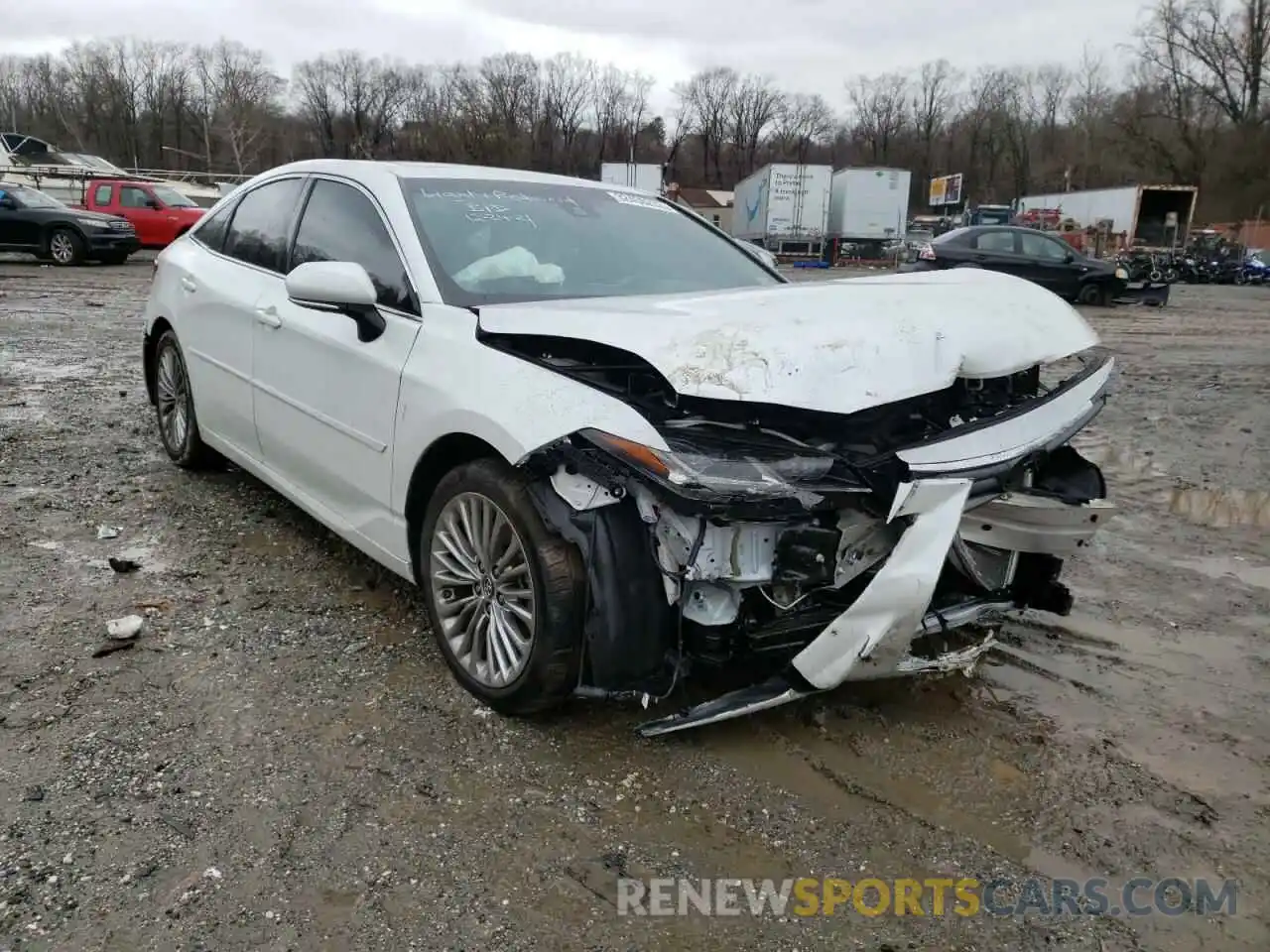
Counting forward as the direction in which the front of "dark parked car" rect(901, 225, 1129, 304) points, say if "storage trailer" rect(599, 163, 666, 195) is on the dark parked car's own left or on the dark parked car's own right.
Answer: on the dark parked car's own left

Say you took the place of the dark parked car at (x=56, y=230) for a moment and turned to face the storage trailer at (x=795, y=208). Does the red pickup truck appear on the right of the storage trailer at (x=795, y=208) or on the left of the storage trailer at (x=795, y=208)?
left

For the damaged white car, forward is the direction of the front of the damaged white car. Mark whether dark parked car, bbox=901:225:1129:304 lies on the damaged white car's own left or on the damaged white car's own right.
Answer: on the damaged white car's own left

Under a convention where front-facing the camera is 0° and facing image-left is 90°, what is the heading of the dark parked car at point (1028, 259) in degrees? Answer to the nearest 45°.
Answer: approximately 270°

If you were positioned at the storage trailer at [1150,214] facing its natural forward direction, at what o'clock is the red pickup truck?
The red pickup truck is roughly at 9 o'clock from the storage trailer.

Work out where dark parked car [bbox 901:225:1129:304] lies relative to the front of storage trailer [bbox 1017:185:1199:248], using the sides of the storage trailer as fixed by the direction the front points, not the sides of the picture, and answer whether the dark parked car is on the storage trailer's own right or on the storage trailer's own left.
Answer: on the storage trailer's own left

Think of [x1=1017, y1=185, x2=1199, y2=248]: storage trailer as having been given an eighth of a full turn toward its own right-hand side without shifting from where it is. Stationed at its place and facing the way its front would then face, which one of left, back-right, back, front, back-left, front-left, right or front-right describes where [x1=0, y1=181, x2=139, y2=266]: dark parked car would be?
back-left

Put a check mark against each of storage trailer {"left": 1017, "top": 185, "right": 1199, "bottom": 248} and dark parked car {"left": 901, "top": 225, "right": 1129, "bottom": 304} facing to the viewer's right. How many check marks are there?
1

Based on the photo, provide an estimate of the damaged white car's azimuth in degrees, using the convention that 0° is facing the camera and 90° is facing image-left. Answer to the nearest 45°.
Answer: approximately 315°

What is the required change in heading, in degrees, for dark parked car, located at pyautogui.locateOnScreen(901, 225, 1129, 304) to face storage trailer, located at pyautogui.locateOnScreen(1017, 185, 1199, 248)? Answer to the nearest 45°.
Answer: approximately 90° to its left

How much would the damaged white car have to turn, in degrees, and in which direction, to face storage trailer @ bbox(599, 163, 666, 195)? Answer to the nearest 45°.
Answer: approximately 135° to its left

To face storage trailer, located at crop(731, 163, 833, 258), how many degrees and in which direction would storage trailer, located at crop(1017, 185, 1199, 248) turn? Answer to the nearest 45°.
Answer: approximately 90° to its left

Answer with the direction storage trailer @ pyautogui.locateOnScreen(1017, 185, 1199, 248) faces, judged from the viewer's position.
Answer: facing away from the viewer and to the left of the viewer

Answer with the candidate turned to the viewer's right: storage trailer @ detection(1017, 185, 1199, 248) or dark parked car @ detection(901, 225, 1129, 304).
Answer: the dark parked car
